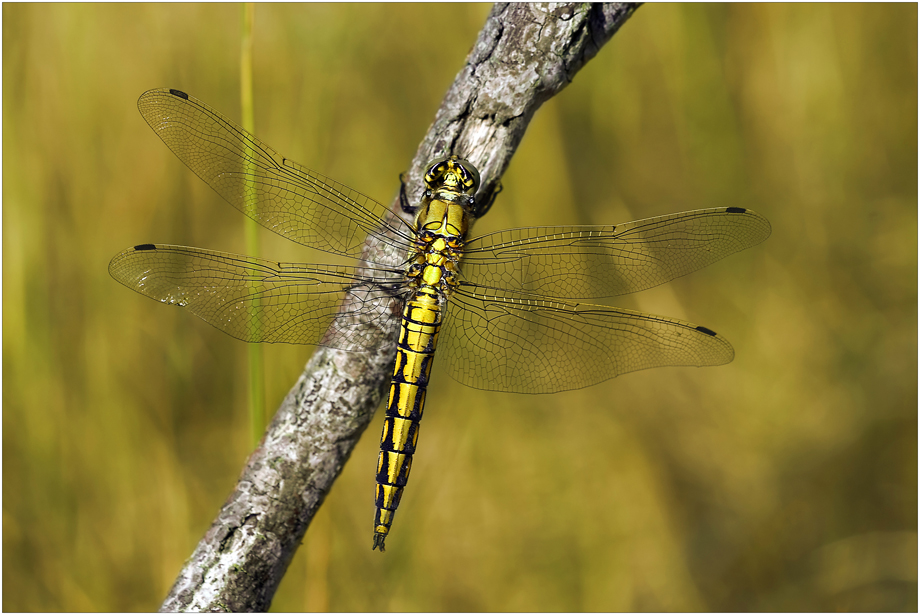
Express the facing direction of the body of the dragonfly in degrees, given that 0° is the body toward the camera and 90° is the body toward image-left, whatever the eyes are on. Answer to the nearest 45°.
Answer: approximately 180°
